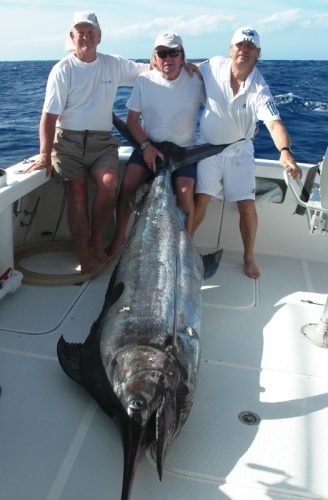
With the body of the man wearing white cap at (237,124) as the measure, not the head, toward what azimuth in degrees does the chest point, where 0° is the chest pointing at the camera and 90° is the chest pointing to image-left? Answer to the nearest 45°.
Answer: approximately 0°

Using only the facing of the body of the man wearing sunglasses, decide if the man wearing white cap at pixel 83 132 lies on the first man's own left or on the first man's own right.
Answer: on the first man's own right

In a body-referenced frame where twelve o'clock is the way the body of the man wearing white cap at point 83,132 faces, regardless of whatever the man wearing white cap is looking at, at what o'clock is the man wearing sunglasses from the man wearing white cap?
The man wearing sunglasses is roughly at 9 o'clock from the man wearing white cap.

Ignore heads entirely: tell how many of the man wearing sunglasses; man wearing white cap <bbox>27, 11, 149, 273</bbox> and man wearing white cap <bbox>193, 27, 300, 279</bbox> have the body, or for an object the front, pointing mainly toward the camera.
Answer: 3

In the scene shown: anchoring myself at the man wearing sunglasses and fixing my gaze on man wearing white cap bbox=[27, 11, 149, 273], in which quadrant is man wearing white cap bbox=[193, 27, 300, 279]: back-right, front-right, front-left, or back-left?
back-left

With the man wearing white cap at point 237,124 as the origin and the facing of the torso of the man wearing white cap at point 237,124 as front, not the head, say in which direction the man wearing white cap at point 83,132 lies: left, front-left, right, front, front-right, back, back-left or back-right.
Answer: right

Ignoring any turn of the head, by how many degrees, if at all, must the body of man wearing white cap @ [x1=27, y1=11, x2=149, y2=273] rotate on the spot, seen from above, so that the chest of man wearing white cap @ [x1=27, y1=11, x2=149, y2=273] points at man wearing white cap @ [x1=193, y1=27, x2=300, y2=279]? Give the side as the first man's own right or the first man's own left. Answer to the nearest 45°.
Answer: approximately 90° to the first man's own left

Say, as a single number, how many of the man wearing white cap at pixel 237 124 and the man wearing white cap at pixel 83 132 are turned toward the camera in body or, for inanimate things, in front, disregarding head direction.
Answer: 2

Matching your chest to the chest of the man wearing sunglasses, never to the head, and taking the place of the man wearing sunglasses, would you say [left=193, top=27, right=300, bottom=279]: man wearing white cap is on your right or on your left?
on your left
